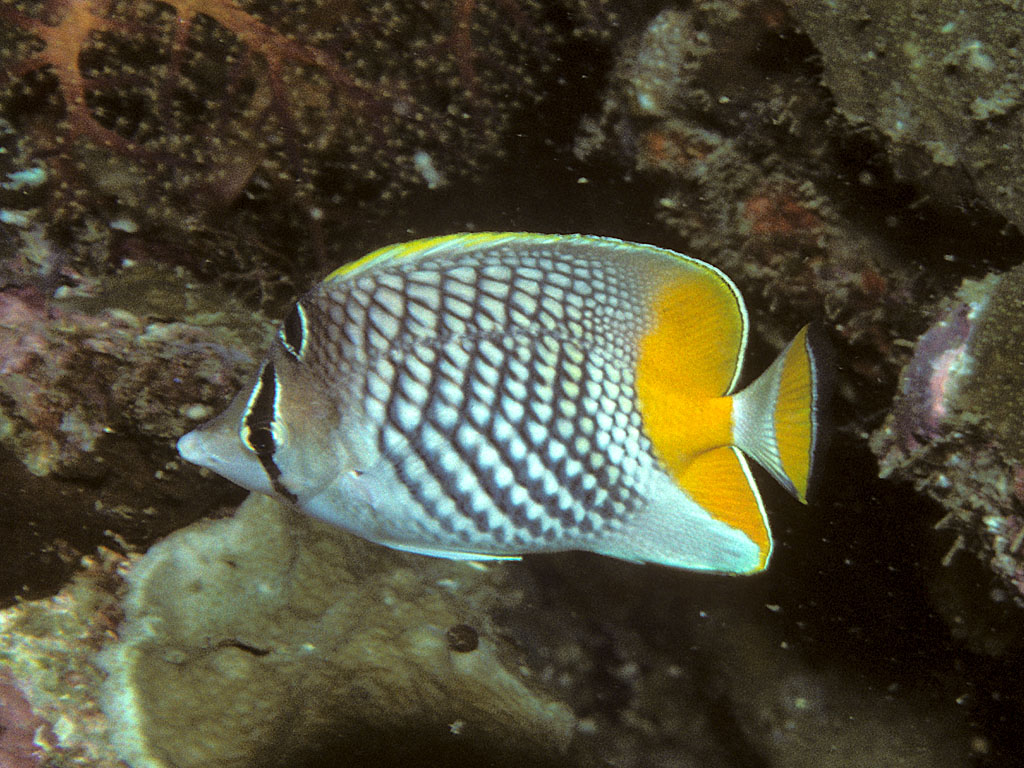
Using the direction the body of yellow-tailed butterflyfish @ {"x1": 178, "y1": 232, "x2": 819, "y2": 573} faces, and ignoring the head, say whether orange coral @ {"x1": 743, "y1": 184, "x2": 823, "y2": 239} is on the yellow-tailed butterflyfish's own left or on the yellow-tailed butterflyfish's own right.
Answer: on the yellow-tailed butterflyfish's own right

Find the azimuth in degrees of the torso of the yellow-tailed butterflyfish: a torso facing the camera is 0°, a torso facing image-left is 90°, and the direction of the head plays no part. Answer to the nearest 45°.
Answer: approximately 90°
